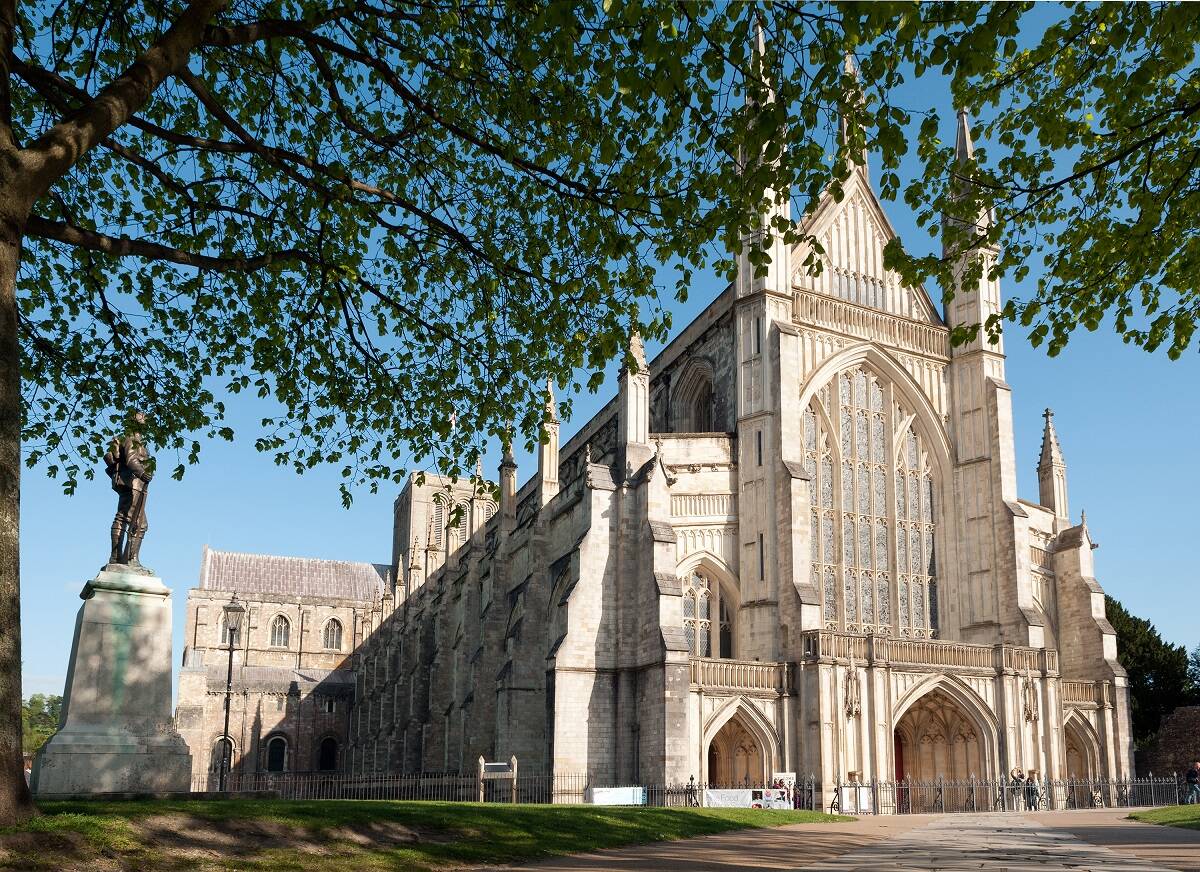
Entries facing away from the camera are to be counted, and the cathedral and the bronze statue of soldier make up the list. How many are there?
0

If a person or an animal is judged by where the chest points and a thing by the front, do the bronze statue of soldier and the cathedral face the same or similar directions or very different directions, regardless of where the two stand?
same or similar directions

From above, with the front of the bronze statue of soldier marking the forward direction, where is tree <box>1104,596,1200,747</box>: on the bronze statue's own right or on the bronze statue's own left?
on the bronze statue's own left

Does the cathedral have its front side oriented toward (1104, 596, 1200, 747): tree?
no

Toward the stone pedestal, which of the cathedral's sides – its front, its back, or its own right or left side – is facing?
right

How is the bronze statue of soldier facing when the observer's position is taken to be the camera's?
facing the viewer and to the right of the viewer

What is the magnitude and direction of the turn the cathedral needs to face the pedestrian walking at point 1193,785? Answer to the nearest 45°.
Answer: approximately 45° to its left

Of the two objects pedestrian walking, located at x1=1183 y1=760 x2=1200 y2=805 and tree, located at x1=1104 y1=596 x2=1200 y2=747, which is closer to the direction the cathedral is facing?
the pedestrian walking
